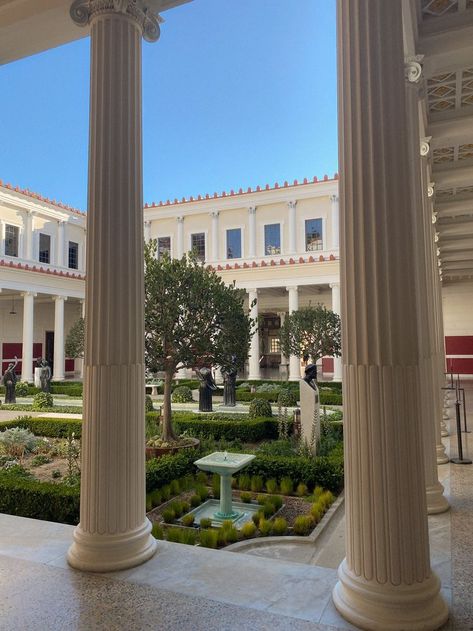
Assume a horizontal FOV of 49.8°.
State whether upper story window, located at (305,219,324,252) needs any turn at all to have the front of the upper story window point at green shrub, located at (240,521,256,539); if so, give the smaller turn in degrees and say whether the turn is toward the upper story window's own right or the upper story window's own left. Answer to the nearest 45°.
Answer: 0° — it already faces it

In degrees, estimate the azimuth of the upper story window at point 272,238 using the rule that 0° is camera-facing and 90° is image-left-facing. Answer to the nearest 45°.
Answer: approximately 0°

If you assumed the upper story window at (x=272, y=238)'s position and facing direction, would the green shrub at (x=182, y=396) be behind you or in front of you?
in front

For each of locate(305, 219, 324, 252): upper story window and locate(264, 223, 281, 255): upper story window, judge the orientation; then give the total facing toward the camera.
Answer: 2

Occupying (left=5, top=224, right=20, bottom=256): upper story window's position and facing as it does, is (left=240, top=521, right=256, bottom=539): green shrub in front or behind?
in front

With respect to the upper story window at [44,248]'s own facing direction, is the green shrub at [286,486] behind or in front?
in front

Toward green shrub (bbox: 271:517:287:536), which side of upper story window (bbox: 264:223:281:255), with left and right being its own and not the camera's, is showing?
front

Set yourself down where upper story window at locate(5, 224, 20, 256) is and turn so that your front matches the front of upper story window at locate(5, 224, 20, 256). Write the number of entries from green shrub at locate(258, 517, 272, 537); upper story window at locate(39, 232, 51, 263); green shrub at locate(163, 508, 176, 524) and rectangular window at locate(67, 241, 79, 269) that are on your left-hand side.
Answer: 2

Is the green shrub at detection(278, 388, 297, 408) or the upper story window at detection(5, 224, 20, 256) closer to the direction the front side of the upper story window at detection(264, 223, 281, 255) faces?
the green shrub

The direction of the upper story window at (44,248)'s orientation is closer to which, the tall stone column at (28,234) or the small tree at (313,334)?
the small tree

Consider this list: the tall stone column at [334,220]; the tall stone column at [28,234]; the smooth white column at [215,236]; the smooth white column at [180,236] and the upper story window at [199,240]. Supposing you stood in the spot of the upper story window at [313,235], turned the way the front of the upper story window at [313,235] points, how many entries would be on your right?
4

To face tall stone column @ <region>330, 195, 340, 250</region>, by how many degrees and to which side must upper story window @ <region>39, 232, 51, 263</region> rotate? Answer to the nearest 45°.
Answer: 0° — it already faces it

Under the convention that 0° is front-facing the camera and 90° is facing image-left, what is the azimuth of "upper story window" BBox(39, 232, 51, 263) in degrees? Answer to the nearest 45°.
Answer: approximately 315°
